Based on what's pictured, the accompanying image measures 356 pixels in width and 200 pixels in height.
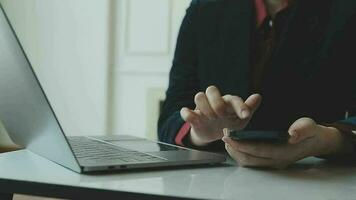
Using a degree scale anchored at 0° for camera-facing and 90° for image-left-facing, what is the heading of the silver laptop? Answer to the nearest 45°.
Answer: approximately 225°

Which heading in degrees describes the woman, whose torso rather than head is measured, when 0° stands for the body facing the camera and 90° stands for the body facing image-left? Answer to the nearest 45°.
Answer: approximately 0°

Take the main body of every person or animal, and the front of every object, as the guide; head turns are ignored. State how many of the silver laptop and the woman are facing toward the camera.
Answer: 1

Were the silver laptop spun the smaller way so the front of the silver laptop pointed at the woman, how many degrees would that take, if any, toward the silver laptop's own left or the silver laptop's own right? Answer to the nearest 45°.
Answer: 0° — it already faces them
